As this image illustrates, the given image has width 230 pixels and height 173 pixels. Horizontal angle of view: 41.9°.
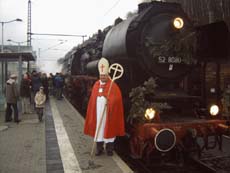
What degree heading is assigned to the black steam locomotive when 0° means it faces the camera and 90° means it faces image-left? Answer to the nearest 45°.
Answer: approximately 315°
